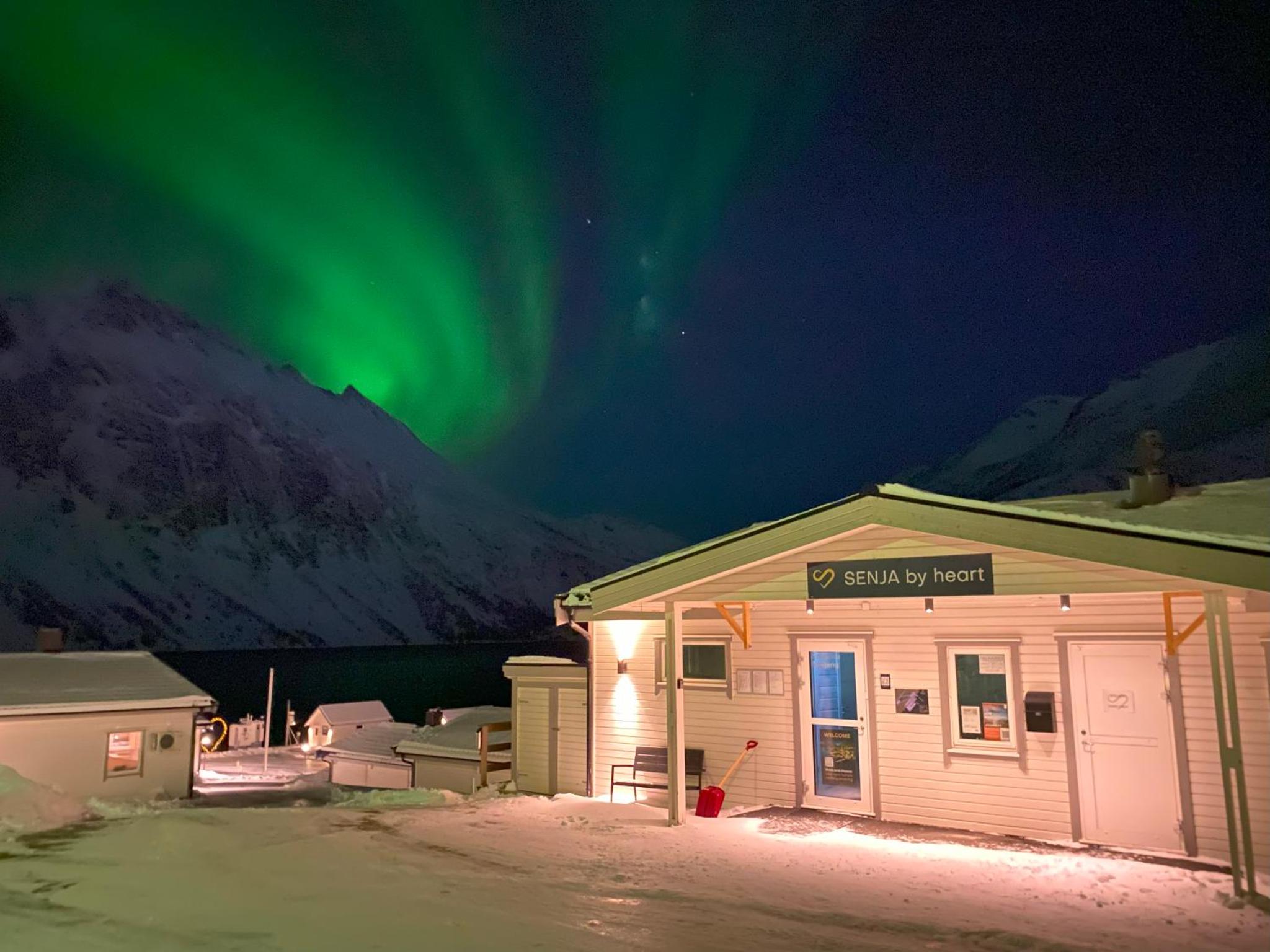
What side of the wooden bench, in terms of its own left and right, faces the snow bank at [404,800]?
right

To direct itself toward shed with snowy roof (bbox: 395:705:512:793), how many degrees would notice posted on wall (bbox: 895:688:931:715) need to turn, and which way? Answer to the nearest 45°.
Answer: approximately 135° to its right

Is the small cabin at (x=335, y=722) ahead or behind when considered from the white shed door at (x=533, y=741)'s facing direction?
behind

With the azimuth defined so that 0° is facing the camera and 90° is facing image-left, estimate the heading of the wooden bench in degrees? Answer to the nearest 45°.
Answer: approximately 45°

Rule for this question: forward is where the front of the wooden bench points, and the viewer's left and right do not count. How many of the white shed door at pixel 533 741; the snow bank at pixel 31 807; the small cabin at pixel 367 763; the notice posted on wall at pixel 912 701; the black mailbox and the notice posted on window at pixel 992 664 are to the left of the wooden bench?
3

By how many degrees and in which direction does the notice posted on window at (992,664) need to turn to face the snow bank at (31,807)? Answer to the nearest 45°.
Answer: approximately 90° to its right
